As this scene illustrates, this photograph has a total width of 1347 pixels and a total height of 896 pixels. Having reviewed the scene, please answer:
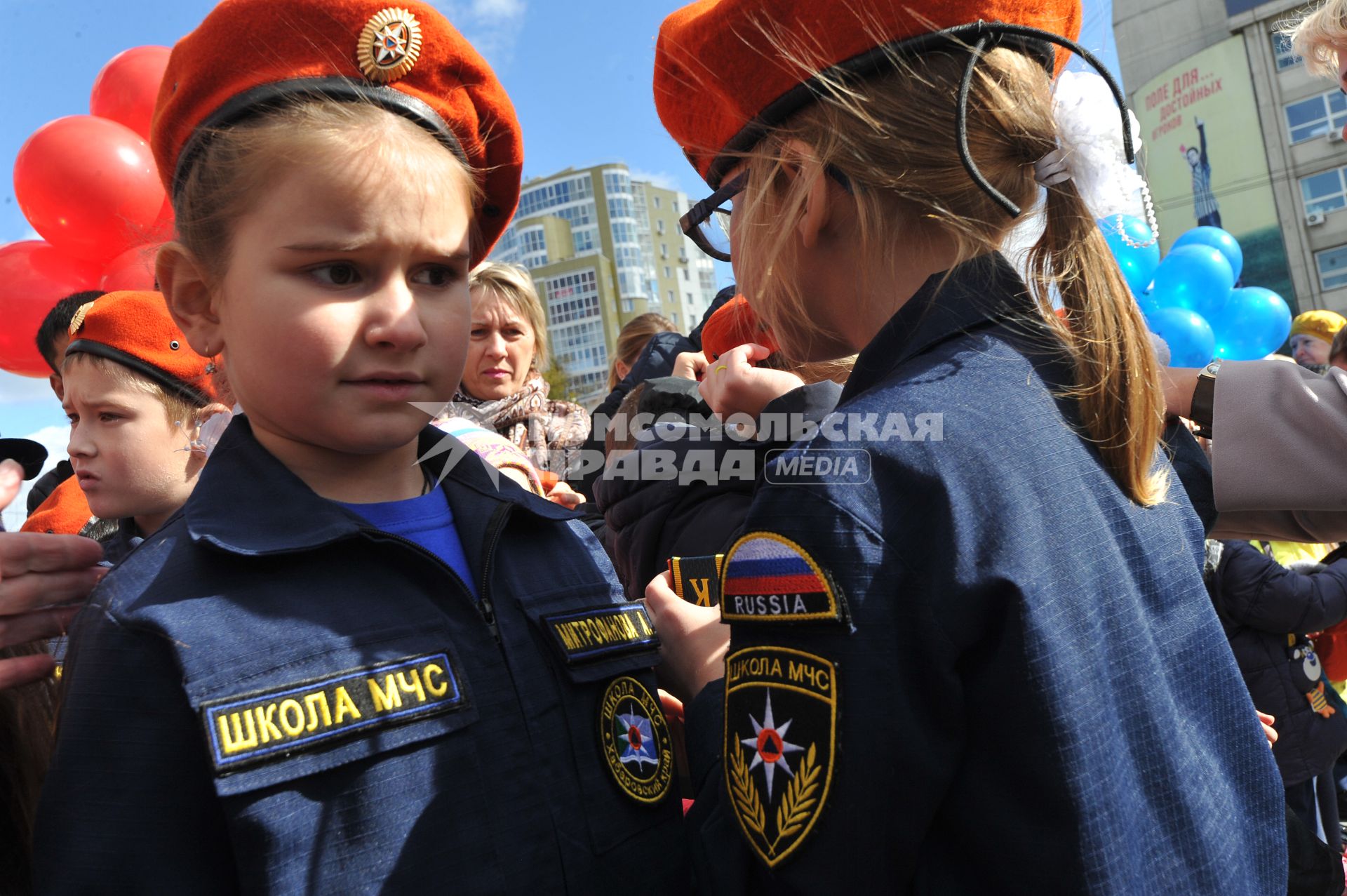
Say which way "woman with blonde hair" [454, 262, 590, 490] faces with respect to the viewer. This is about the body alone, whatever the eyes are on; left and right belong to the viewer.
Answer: facing the viewer

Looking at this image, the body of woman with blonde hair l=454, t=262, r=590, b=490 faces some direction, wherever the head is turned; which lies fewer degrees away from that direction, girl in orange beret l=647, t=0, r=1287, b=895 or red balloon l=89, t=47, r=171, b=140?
the girl in orange beret

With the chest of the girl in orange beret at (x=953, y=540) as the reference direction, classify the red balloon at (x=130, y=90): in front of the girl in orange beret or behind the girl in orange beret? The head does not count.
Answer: in front

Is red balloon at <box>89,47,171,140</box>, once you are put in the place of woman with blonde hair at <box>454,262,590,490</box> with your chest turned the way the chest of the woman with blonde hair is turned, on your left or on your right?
on your right

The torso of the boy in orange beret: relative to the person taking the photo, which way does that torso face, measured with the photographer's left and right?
facing the viewer and to the left of the viewer

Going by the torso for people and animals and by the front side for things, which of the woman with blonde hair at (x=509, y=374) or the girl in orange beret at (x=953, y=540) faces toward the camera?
the woman with blonde hair

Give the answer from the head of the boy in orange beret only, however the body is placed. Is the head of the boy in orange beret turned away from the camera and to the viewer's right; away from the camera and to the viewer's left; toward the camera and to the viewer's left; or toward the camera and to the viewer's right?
toward the camera and to the viewer's left

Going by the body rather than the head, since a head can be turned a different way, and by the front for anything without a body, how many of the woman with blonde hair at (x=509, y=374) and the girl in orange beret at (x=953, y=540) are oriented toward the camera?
1

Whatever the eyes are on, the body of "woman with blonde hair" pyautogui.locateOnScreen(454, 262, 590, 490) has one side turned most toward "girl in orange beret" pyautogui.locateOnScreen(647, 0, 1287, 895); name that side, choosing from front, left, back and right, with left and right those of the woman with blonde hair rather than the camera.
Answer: front

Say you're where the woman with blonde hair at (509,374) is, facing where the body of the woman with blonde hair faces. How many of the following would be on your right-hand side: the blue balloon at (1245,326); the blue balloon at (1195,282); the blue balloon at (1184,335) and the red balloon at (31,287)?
1

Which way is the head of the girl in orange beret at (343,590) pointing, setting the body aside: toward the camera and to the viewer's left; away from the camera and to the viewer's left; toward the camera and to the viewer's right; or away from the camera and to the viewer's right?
toward the camera and to the viewer's right

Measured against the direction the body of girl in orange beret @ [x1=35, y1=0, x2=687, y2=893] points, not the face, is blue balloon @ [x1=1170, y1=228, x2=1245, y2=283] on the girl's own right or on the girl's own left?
on the girl's own left

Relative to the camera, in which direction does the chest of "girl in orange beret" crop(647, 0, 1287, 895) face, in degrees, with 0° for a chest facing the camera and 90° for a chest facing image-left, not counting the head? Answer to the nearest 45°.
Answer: approximately 135°
